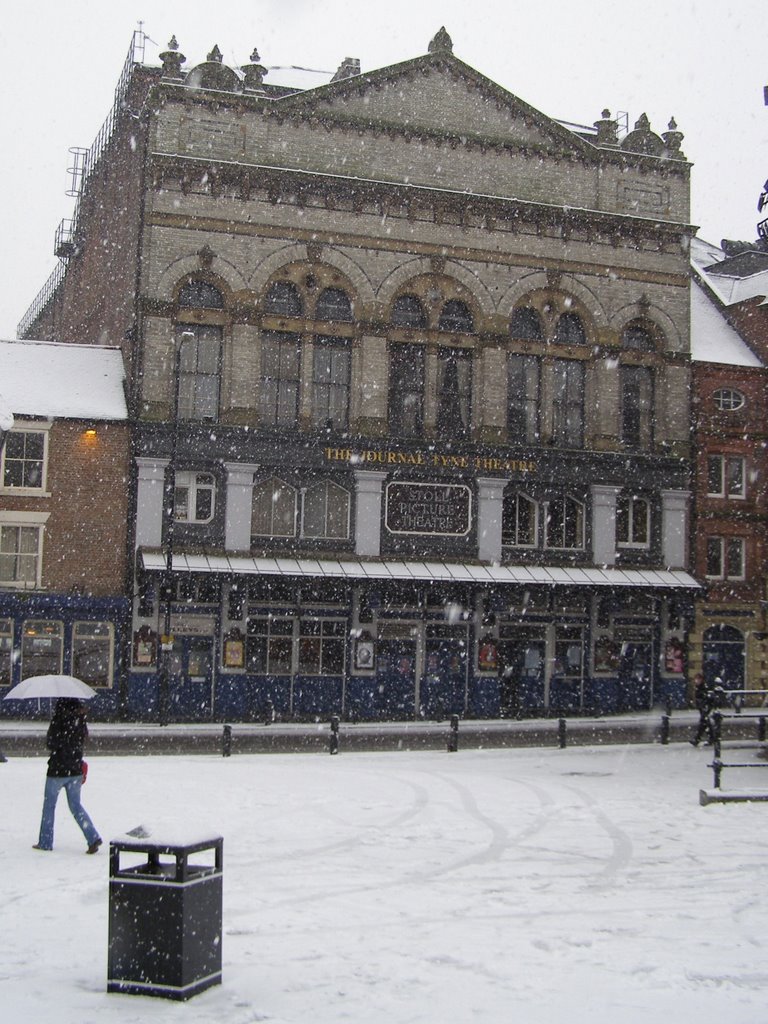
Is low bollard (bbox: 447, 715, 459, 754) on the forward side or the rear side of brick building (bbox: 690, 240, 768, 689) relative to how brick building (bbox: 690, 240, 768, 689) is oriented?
on the forward side

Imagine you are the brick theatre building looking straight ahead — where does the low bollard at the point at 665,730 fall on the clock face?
The low bollard is roughly at 11 o'clock from the brick theatre building.

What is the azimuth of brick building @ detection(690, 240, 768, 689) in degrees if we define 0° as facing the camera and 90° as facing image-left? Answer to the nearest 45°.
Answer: approximately 0°

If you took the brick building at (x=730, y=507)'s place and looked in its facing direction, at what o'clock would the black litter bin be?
The black litter bin is roughly at 12 o'clock from the brick building.

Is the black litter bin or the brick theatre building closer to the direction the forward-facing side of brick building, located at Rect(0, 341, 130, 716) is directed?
the black litter bin

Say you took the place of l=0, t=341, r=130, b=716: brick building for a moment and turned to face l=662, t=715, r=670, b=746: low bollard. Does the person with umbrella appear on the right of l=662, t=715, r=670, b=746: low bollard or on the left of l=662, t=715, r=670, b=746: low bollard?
right

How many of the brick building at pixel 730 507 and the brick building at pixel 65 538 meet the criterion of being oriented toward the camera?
2

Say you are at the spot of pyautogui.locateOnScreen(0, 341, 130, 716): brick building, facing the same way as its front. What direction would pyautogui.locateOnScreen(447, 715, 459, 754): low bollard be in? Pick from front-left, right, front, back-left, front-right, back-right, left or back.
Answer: front-left

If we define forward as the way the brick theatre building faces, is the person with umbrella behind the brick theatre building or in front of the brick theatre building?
in front

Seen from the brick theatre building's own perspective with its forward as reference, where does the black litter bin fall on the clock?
The black litter bin is roughly at 12 o'clock from the brick theatre building.

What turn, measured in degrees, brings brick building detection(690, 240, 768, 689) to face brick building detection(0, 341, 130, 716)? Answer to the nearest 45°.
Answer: approximately 45° to its right

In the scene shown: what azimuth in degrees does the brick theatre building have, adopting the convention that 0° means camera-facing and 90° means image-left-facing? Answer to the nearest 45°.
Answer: approximately 0°
